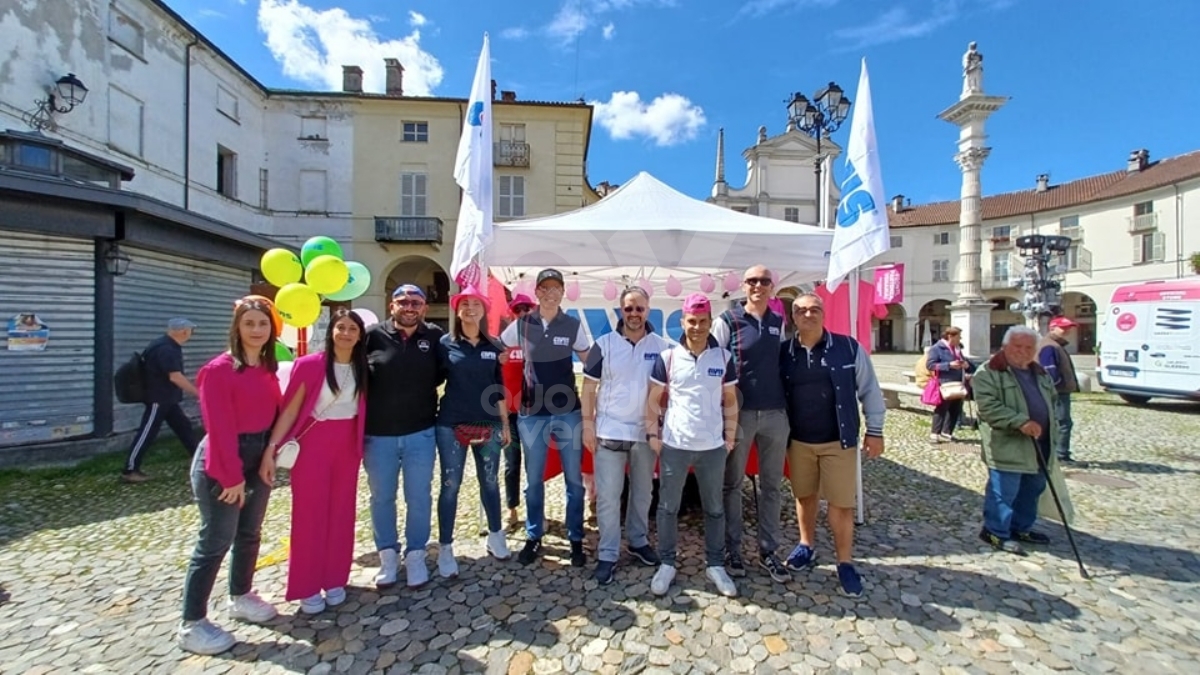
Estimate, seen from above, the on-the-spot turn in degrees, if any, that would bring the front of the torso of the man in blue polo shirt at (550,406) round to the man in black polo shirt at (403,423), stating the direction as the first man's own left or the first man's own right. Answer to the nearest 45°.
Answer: approximately 90° to the first man's own right

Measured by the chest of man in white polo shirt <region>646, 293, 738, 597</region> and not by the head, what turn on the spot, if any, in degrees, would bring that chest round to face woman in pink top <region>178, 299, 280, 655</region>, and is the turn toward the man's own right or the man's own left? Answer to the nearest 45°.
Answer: approximately 90° to the man's own right

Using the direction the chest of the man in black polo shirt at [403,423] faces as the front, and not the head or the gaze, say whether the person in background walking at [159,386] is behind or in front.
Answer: behind

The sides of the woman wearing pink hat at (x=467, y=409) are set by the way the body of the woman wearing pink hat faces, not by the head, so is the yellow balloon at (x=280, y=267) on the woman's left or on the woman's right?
on the woman's right

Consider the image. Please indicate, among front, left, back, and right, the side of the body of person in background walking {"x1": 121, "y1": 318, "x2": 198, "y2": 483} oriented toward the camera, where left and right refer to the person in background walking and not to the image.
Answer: right
